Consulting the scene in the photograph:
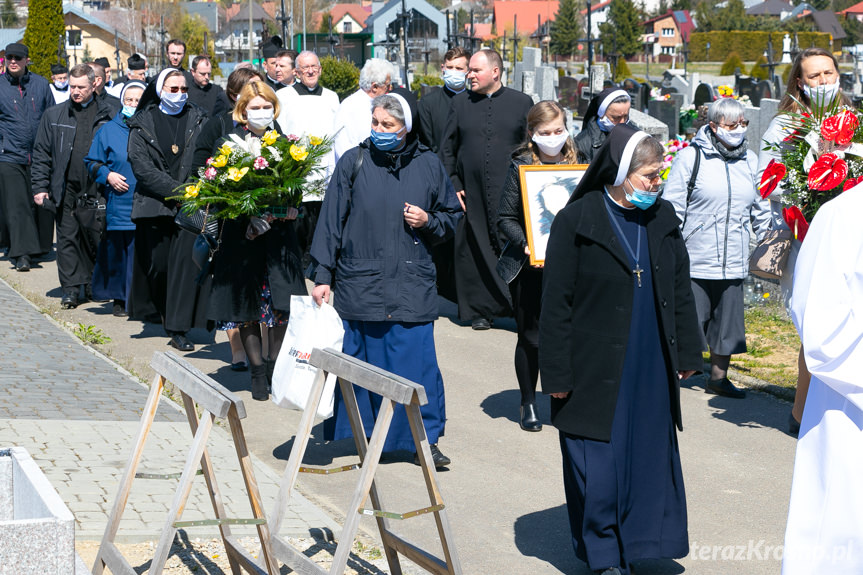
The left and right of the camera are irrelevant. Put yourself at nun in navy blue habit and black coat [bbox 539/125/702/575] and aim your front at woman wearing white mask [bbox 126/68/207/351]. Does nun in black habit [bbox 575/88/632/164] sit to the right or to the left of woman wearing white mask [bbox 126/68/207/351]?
right

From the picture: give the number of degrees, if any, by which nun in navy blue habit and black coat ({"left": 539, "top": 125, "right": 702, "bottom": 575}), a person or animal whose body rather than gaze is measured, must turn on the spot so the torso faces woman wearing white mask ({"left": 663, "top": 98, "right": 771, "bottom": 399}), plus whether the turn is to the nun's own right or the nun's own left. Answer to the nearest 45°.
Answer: approximately 135° to the nun's own left

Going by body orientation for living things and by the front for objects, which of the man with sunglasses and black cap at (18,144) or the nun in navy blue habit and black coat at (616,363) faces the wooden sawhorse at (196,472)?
the man with sunglasses and black cap

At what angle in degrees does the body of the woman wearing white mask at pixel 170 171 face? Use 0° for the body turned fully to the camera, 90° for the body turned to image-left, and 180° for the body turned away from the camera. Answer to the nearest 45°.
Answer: approximately 315°

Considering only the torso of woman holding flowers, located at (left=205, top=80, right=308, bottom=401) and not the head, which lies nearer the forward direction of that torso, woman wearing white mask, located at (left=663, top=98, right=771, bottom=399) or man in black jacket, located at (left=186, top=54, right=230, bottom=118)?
the woman wearing white mask

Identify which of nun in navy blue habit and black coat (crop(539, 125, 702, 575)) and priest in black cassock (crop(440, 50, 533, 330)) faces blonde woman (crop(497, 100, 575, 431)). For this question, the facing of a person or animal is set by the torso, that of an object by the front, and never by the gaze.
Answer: the priest in black cassock

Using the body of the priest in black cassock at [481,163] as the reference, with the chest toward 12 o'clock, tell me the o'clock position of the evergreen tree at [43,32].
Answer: The evergreen tree is roughly at 5 o'clock from the priest in black cassock.
